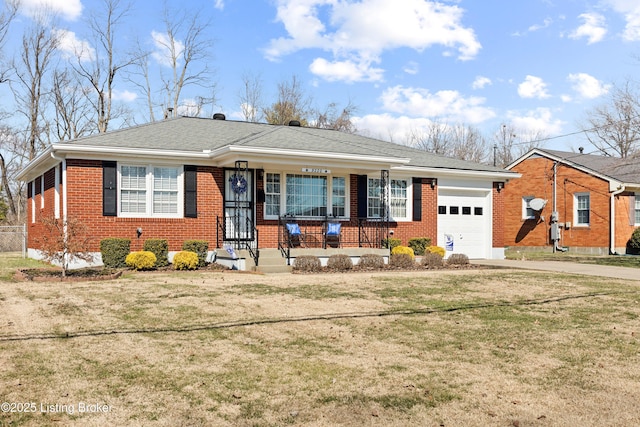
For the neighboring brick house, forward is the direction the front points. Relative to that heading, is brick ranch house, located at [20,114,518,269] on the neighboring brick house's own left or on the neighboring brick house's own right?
on the neighboring brick house's own right

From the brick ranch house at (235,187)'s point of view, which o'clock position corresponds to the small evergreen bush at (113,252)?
The small evergreen bush is roughly at 2 o'clock from the brick ranch house.

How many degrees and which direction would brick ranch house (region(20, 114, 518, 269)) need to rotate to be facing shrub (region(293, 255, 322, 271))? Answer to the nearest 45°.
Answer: approximately 45° to its left

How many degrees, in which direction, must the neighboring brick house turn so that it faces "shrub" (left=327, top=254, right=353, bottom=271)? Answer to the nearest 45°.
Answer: approximately 45° to its right

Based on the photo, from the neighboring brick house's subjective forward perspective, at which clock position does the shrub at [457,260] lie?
The shrub is roughly at 2 o'clock from the neighboring brick house.

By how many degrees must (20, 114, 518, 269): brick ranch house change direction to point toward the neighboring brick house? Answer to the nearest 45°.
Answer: approximately 135° to its left

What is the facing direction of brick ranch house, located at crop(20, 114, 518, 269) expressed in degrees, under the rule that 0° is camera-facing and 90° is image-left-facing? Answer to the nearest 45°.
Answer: approximately 0°

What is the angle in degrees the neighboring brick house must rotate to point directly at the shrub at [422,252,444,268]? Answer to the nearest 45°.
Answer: approximately 45° to its right

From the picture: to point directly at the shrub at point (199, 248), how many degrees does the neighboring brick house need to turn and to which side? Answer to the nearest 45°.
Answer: approximately 90° to its right
